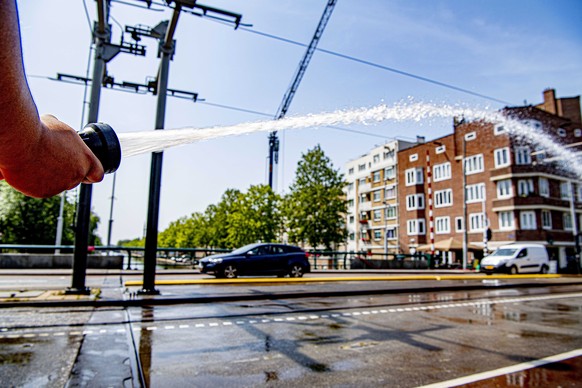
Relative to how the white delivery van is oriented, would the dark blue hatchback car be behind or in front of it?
in front

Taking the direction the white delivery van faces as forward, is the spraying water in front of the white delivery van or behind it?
in front

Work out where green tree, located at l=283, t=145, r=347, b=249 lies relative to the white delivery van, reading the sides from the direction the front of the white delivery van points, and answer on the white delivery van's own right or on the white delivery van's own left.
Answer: on the white delivery van's own right

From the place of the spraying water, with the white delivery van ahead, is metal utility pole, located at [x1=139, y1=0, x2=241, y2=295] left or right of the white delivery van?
left

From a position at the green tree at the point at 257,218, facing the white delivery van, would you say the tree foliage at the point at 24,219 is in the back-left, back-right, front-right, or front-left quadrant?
back-right

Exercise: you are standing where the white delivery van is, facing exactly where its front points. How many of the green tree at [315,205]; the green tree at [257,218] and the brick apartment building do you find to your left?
0

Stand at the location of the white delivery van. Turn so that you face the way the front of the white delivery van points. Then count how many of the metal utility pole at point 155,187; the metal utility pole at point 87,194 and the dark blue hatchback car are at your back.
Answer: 0

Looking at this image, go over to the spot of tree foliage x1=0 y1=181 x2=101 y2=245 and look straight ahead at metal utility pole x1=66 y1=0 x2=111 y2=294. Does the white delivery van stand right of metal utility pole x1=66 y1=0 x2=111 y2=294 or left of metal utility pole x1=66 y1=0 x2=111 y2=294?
left
